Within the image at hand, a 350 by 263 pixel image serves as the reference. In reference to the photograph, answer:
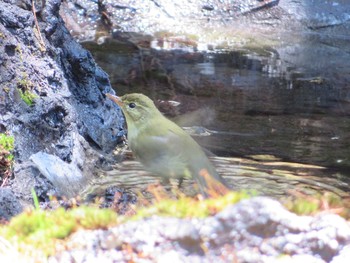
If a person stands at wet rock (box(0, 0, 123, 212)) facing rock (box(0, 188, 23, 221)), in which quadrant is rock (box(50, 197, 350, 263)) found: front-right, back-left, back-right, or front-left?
front-left

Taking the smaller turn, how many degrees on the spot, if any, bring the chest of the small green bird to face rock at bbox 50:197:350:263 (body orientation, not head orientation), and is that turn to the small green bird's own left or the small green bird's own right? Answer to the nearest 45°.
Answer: approximately 90° to the small green bird's own left

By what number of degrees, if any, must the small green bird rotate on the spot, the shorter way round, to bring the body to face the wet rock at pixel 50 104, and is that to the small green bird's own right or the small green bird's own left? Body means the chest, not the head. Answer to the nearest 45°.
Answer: approximately 45° to the small green bird's own right

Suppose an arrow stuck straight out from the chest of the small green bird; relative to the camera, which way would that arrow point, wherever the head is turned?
to the viewer's left

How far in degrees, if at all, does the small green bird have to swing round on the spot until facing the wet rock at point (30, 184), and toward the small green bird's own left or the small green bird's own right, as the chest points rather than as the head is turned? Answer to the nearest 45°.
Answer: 0° — it already faces it

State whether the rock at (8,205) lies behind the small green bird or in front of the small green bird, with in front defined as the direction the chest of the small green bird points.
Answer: in front
